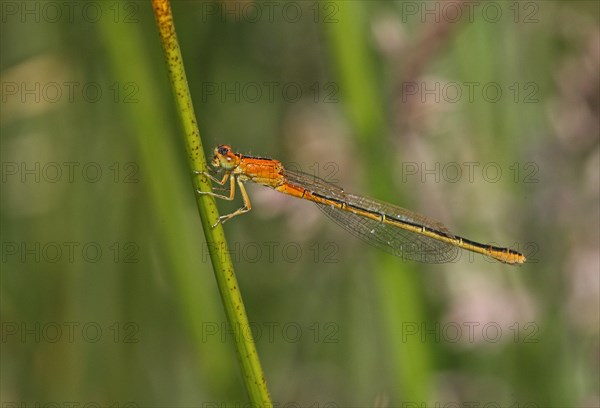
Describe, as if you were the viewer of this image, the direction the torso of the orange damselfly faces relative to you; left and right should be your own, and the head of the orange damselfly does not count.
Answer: facing to the left of the viewer
